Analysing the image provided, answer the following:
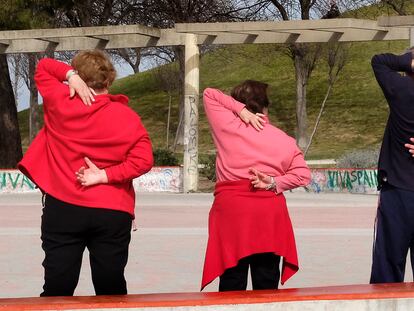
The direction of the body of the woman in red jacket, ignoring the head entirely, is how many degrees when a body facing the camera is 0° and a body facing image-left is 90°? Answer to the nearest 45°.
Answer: approximately 180°

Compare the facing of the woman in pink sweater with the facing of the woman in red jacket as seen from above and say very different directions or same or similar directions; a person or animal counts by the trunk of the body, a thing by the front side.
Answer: same or similar directions

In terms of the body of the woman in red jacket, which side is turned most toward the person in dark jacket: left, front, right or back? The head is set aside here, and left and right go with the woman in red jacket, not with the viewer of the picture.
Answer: right

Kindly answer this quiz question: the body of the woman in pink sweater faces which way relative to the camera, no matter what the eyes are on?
away from the camera

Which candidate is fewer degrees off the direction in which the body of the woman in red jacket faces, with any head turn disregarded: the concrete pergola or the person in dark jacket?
the concrete pergola

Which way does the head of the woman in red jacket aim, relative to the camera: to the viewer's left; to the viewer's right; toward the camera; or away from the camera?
away from the camera

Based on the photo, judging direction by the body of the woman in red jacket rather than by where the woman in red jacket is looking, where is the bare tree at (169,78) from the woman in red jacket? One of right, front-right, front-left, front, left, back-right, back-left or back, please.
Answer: front

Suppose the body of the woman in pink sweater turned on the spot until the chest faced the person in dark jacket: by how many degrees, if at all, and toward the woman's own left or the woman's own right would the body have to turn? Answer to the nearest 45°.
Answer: approximately 90° to the woman's own right

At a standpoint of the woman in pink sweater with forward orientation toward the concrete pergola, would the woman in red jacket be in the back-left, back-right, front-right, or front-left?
back-left

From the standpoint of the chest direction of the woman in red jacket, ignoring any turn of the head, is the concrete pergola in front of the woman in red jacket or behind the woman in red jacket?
in front

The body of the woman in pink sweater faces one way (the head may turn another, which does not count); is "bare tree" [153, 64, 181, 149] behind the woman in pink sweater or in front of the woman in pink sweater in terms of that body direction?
in front

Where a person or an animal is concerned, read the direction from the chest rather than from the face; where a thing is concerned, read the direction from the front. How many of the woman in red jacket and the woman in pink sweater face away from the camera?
2

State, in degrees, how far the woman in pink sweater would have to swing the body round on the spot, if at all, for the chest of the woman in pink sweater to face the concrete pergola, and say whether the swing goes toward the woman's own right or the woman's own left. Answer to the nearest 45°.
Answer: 0° — they already face it
